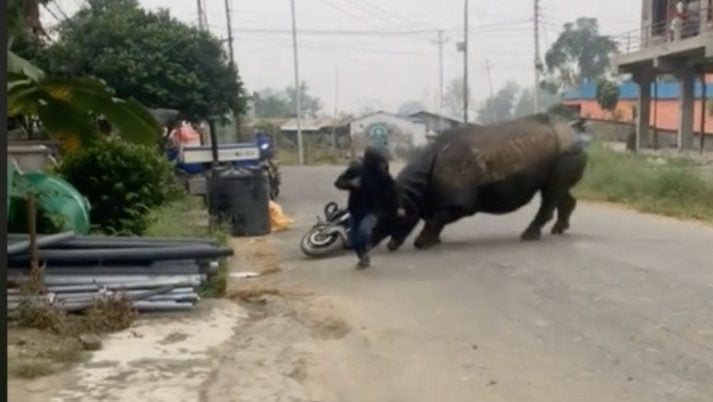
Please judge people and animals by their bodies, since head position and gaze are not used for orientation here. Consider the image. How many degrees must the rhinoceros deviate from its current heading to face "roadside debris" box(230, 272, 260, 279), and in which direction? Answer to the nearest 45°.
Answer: approximately 45° to its left

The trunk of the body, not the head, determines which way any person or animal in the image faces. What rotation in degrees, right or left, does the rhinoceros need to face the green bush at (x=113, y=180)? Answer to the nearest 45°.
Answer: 0° — it already faces it

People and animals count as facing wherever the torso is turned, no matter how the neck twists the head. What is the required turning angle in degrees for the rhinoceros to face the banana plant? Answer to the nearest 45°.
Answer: approximately 45° to its left

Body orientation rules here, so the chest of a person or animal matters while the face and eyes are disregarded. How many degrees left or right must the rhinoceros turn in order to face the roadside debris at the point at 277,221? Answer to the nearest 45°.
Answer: approximately 45° to its right

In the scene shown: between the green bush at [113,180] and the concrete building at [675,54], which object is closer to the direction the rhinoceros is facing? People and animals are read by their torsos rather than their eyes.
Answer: the green bush

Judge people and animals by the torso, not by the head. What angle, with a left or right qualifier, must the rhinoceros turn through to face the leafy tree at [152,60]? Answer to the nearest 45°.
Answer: approximately 45° to its right

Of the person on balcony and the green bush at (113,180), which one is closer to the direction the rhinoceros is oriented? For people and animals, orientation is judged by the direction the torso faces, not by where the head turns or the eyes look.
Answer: the green bush

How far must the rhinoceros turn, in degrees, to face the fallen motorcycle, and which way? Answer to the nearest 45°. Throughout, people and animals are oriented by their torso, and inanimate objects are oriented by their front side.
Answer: approximately 45° to its left

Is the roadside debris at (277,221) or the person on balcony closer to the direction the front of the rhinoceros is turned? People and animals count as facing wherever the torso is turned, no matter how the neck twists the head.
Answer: the roadside debris

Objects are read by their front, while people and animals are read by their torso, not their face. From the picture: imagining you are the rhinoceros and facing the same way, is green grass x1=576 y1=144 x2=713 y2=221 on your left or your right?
on your right

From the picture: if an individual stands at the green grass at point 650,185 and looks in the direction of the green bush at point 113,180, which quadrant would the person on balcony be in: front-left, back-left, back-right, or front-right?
back-right

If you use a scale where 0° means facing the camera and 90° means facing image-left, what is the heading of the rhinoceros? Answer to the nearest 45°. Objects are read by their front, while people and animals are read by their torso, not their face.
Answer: approximately 90°
